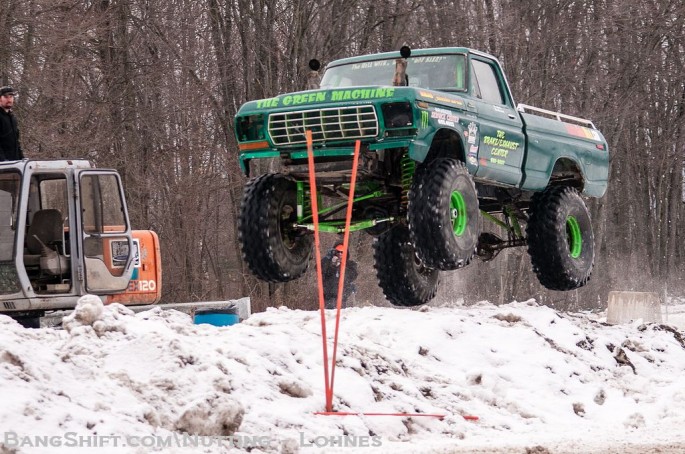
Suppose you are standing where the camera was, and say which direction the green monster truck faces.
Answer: facing the viewer and to the left of the viewer

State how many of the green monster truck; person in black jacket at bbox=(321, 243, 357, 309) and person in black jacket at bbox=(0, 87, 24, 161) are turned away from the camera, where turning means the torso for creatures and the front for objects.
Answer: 0

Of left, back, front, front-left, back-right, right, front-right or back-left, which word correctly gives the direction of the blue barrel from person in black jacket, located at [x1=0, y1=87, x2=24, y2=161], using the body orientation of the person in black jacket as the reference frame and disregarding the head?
front-left

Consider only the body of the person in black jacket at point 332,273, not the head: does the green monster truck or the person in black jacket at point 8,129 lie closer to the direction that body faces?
the green monster truck

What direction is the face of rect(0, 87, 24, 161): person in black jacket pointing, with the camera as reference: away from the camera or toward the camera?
toward the camera

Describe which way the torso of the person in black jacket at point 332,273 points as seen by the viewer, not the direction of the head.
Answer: toward the camera

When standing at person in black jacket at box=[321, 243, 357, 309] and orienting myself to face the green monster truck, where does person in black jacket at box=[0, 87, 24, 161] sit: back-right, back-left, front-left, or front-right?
front-right

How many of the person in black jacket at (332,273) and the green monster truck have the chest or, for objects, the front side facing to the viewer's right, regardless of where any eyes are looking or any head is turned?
0

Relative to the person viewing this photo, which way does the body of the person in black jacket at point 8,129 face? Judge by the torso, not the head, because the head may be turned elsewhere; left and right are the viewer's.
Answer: facing the viewer and to the right of the viewer

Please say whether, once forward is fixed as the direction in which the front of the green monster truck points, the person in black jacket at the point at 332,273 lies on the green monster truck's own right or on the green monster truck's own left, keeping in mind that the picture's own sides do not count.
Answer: on the green monster truck's own right

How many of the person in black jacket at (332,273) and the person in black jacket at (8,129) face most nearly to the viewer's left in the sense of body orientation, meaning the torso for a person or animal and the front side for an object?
0

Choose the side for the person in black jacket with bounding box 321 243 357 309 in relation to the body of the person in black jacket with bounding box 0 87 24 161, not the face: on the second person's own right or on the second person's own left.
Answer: on the second person's own left
